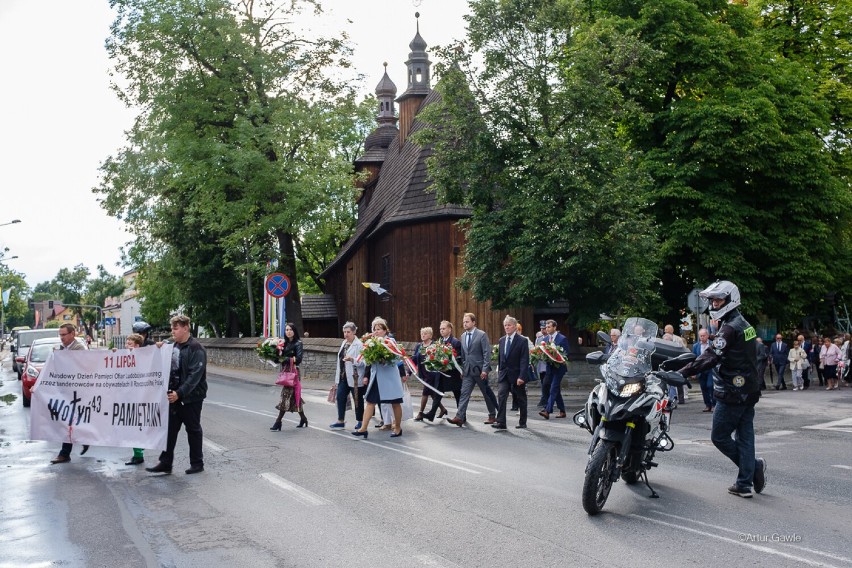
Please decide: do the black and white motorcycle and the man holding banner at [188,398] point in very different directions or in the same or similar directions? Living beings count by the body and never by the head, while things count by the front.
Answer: same or similar directions

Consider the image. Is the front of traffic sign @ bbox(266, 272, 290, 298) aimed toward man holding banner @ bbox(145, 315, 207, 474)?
yes

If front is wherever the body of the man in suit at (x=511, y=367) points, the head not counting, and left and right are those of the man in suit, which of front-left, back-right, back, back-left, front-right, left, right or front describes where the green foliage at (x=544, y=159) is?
back-right

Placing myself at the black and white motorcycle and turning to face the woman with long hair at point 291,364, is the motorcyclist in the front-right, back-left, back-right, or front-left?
back-right

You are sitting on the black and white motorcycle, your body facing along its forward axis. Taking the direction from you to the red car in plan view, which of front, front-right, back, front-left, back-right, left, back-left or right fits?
right

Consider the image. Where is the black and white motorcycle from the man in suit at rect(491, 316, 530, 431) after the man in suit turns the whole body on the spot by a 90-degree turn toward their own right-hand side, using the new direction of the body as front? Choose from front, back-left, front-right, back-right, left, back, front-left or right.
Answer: back-left

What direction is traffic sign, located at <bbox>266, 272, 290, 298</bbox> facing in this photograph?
toward the camera

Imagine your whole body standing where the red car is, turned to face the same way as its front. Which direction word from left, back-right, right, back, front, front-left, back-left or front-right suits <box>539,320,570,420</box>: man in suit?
front-left

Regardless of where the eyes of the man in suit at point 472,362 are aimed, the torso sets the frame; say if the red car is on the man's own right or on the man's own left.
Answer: on the man's own right

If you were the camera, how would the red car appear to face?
facing the viewer

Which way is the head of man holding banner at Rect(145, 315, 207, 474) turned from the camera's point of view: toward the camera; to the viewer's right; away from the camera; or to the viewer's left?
to the viewer's left

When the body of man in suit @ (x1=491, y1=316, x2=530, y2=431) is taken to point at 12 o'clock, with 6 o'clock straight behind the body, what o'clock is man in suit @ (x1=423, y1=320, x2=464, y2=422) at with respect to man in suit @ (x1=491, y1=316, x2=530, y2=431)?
man in suit @ (x1=423, y1=320, x2=464, y2=422) is roughly at 3 o'clock from man in suit @ (x1=491, y1=316, x2=530, y2=431).

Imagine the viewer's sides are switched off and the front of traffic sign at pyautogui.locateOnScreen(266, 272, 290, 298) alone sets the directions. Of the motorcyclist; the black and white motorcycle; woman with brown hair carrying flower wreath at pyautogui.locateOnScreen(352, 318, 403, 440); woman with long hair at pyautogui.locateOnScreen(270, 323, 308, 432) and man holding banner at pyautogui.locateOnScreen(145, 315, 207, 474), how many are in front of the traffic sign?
5

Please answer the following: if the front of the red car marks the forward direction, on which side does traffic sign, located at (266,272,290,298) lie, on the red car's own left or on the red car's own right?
on the red car's own left

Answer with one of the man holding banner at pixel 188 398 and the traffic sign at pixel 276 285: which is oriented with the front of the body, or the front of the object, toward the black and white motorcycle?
the traffic sign

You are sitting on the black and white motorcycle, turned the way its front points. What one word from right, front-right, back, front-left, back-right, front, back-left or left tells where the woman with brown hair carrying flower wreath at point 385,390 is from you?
right

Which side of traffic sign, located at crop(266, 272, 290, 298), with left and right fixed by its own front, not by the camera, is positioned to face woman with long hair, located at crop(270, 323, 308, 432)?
front

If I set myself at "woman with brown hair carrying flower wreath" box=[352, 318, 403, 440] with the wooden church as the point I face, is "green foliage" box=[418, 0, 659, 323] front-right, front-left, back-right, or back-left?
front-right

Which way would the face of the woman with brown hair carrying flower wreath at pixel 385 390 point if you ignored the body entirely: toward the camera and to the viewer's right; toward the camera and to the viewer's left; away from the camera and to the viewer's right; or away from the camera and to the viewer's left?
toward the camera and to the viewer's left
